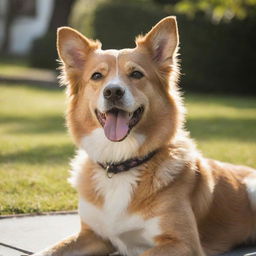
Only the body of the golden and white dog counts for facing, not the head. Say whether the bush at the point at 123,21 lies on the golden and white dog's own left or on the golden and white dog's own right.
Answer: on the golden and white dog's own right

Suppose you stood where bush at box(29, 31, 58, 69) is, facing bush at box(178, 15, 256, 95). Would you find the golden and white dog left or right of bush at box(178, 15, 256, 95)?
right

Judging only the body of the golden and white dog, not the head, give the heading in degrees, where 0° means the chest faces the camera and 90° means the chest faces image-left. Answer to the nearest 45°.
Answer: approximately 45°

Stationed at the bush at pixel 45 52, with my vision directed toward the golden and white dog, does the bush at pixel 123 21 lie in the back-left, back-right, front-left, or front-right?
front-left

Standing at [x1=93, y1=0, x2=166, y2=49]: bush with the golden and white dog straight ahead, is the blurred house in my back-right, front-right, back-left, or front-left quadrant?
back-right

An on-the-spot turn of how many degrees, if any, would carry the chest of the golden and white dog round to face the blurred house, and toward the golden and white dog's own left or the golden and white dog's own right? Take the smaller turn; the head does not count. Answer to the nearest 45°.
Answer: approximately 135° to the golden and white dog's own right

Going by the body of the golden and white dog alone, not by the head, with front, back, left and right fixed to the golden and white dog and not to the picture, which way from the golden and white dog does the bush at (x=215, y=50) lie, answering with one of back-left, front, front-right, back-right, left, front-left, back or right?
back-right

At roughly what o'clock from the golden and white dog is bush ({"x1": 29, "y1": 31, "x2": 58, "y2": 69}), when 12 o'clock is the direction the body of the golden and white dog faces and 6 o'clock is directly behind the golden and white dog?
The bush is roughly at 4 o'clock from the golden and white dog.
